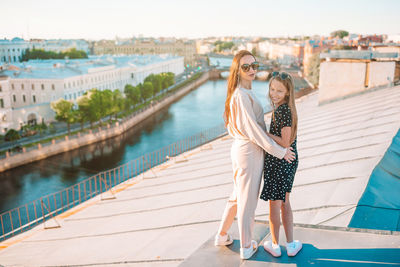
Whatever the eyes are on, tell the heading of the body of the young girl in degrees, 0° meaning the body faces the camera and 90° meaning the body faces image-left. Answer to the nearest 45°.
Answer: approximately 45°

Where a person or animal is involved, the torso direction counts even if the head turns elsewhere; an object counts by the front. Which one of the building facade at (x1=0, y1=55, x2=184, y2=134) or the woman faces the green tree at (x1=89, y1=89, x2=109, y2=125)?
the building facade

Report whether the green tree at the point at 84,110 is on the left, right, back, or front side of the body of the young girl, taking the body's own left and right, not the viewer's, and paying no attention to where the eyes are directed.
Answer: right

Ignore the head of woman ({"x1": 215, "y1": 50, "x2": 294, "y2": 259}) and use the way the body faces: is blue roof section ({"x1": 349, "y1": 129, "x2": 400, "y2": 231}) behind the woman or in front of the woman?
in front

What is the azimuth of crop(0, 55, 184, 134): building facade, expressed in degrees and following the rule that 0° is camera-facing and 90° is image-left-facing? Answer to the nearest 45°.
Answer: approximately 315°

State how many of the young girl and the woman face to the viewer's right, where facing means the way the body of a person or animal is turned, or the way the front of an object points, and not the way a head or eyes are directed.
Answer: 1

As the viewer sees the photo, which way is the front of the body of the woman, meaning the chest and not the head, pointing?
to the viewer's right

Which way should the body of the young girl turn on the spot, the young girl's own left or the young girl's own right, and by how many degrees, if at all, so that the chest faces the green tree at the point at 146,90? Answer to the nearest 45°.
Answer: approximately 135° to the young girl's own right

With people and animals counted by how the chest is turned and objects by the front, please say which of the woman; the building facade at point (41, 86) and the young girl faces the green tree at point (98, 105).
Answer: the building facade

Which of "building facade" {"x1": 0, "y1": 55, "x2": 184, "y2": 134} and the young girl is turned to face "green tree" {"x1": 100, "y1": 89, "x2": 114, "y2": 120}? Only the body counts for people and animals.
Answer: the building facade

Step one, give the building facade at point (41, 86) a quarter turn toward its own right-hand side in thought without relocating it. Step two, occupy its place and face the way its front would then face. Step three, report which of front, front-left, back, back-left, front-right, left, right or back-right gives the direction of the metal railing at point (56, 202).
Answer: front-left

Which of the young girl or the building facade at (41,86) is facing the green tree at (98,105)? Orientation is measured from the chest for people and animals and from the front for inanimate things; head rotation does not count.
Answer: the building facade

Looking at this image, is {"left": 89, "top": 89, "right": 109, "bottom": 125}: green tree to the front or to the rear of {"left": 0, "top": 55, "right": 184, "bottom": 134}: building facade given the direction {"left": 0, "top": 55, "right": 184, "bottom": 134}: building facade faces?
to the front
